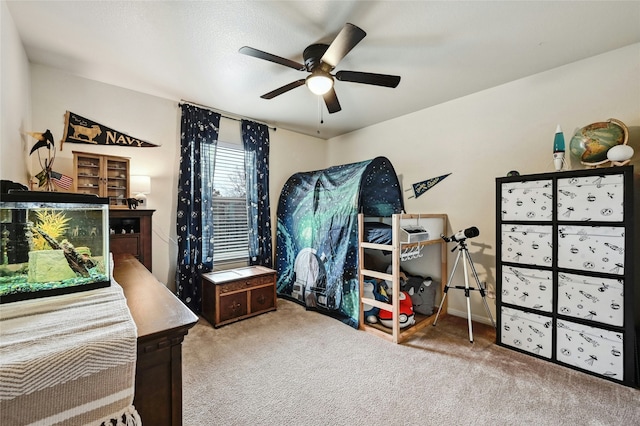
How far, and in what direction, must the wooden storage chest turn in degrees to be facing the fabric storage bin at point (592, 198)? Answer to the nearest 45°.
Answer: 0° — it already faces it

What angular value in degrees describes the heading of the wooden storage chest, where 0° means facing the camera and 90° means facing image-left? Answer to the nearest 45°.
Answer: approximately 315°

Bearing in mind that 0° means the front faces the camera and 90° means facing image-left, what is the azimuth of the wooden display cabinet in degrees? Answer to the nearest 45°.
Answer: approximately 315°

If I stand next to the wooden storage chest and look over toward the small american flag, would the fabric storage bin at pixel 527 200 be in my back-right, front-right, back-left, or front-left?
back-left

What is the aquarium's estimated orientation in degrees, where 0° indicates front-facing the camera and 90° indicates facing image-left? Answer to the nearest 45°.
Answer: approximately 315°

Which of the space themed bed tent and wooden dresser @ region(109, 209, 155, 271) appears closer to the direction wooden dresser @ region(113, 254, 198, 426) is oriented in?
the space themed bed tent

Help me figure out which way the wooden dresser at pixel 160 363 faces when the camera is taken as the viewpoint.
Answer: facing to the right of the viewer

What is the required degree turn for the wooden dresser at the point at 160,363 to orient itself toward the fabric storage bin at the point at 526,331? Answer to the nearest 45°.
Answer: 0° — it already faces it
